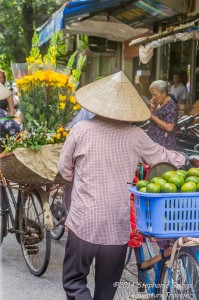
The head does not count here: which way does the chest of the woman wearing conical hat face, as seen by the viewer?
away from the camera

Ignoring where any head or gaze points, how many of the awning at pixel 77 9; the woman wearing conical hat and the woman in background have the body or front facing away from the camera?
1

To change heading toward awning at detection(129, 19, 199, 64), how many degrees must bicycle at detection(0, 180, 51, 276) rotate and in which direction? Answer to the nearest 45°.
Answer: approximately 90° to its right

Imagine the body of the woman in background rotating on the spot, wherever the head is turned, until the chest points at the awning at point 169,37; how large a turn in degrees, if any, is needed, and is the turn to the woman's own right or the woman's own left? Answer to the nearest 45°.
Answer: approximately 135° to the woman's own right

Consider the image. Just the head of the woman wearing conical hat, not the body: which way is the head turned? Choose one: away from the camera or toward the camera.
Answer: away from the camera

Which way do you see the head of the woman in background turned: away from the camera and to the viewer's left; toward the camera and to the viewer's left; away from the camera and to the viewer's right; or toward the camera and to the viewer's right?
toward the camera and to the viewer's left

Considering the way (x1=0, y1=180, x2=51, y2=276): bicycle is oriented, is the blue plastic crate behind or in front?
behind

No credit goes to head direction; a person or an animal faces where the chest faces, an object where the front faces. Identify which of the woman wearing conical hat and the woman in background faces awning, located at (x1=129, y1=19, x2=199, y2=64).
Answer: the woman wearing conical hat

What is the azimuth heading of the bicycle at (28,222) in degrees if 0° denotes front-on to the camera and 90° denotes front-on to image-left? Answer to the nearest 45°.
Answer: approximately 135°

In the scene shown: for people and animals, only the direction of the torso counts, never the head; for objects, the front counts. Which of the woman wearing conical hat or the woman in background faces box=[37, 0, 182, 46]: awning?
the woman wearing conical hat

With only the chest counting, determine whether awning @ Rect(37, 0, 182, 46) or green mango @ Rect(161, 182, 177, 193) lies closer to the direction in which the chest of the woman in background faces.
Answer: the green mango
